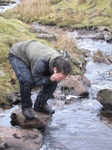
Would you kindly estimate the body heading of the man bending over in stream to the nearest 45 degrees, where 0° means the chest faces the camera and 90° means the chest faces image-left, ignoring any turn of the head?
approximately 315°

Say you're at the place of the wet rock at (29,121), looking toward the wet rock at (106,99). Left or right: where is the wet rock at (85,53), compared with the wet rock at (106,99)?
left

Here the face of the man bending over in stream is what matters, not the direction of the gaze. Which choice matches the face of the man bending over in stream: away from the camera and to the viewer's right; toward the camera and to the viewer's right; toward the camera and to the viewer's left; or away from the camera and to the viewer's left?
toward the camera and to the viewer's right

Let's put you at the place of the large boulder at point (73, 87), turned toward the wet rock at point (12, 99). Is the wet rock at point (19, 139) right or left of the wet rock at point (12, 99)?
left

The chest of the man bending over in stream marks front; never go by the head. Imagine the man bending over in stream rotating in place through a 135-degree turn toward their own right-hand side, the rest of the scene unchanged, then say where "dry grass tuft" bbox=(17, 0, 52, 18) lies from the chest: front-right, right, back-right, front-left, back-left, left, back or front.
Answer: right

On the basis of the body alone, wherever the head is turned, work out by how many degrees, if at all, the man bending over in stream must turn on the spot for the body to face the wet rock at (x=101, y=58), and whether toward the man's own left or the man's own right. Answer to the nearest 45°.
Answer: approximately 90° to the man's own left

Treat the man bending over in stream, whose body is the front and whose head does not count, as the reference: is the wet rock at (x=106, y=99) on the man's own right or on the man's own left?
on the man's own left

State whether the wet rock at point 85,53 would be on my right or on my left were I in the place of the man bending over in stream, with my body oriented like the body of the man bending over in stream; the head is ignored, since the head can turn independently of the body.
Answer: on my left
